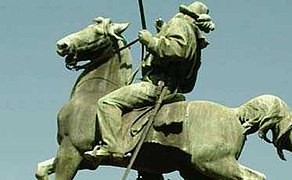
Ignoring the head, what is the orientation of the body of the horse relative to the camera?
to the viewer's left

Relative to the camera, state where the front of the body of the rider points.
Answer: to the viewer's left
